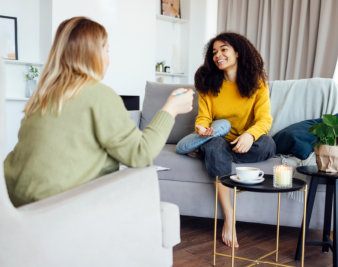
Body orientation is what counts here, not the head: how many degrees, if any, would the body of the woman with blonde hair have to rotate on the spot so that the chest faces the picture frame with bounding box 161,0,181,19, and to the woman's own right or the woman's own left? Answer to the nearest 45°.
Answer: approximately 45° to the woman's own left

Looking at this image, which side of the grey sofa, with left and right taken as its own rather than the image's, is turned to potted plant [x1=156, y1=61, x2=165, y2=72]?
back

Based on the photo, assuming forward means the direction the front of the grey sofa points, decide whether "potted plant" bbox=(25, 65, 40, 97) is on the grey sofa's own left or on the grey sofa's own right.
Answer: on the grey sofa's own right

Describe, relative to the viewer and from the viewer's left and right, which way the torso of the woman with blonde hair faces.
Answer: facing away from the viewer and to the right of the viewer

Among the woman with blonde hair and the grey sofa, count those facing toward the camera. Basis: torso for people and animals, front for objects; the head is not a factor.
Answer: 1

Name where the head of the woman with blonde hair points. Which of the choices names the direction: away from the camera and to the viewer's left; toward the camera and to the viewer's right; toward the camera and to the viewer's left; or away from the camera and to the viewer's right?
away from the camera and to the viewer's right

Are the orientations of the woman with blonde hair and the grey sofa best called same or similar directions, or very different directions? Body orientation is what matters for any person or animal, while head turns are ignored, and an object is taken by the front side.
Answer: very different directions

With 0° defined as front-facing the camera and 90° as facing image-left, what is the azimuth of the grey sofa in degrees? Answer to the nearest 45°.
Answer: approximately 0°

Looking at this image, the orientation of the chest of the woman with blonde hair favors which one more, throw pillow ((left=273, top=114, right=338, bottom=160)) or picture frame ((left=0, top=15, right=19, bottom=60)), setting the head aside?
the throw pillow
